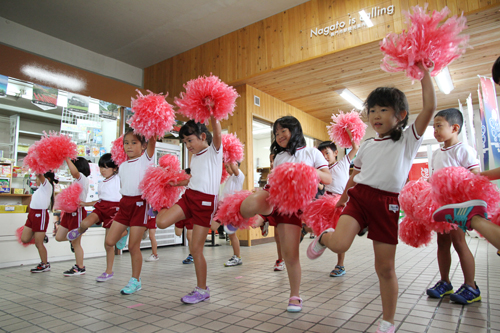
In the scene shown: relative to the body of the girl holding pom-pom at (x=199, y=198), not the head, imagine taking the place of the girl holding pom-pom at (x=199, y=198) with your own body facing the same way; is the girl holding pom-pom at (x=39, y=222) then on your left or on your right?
on your right

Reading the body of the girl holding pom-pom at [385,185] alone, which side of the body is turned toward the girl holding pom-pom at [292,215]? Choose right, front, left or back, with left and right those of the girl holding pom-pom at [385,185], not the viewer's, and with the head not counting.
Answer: right

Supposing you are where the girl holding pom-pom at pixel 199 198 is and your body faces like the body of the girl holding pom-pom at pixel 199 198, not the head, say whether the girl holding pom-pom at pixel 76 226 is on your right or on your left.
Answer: on your right

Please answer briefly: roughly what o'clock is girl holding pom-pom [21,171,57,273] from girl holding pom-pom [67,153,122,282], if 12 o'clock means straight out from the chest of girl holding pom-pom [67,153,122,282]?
girl holding pom-pom [21,171,57,273] is roughly at 3 o'clock from girl holding pom-pom [67,153,122,282].

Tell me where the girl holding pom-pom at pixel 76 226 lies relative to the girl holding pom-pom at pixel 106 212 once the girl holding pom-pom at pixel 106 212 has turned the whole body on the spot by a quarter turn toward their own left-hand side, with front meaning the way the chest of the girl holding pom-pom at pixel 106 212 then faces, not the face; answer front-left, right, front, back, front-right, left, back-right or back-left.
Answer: back

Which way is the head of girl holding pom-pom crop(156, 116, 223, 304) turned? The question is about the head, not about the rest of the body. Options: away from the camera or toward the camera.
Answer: toward the camera

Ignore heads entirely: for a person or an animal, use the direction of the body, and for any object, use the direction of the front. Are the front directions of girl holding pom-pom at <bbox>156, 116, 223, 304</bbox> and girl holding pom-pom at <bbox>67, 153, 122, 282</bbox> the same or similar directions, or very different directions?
same or similar directions

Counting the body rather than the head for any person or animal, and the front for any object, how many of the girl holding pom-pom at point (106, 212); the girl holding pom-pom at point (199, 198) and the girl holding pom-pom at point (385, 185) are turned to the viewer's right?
0

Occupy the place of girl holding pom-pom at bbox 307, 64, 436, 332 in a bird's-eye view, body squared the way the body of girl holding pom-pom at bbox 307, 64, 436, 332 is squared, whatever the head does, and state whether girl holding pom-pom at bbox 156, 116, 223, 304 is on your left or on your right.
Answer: on your right

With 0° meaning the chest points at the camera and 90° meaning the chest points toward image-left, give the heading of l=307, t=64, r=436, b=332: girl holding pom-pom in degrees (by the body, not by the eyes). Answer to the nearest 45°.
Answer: approximately 45°

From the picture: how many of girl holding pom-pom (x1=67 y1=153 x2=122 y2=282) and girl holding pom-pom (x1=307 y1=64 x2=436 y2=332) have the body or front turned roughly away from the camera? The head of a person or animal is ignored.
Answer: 0

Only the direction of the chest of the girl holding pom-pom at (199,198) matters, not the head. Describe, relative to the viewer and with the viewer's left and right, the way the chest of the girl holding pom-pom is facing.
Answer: facing the viewer and to the left of the viewer

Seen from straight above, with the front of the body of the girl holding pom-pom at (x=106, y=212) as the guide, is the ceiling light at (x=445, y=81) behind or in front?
behind

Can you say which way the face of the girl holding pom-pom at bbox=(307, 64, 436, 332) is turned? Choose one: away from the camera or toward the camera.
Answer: toward the camera

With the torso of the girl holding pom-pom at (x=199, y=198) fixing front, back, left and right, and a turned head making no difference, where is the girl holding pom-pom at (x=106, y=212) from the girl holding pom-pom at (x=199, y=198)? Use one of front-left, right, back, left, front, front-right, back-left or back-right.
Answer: right
